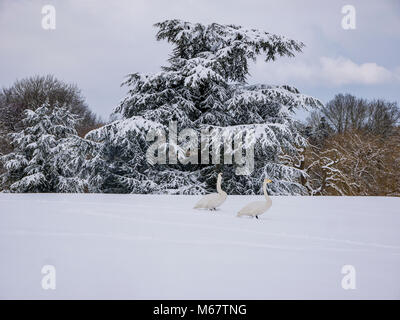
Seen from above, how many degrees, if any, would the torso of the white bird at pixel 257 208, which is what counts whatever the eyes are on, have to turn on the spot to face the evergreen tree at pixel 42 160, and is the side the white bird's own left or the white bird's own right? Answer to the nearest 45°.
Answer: approximately 135° to the white bird's own left

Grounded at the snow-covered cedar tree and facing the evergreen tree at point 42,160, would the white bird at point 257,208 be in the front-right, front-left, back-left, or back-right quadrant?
back-left

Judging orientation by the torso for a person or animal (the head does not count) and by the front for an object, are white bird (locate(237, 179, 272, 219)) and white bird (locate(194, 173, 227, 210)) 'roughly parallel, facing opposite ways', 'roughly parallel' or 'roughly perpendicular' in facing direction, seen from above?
roughly parallel

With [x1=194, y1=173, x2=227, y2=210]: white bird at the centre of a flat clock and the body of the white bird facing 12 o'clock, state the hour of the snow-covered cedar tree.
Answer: The snow-covered cedar tree is roughly at 9 o'clock from the white bird.

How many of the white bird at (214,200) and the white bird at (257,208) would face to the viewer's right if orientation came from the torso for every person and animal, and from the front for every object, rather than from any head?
2

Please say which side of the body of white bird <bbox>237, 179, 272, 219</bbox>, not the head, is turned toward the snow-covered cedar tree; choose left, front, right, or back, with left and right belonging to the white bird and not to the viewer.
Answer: left

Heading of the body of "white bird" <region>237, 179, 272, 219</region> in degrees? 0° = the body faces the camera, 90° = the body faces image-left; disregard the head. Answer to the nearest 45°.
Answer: approximately 270°

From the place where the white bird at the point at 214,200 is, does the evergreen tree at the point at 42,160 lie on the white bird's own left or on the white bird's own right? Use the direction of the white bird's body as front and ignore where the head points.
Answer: on the white bird's own left

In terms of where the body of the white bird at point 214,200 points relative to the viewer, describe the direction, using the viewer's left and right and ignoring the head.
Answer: facing to the right of the viewer
